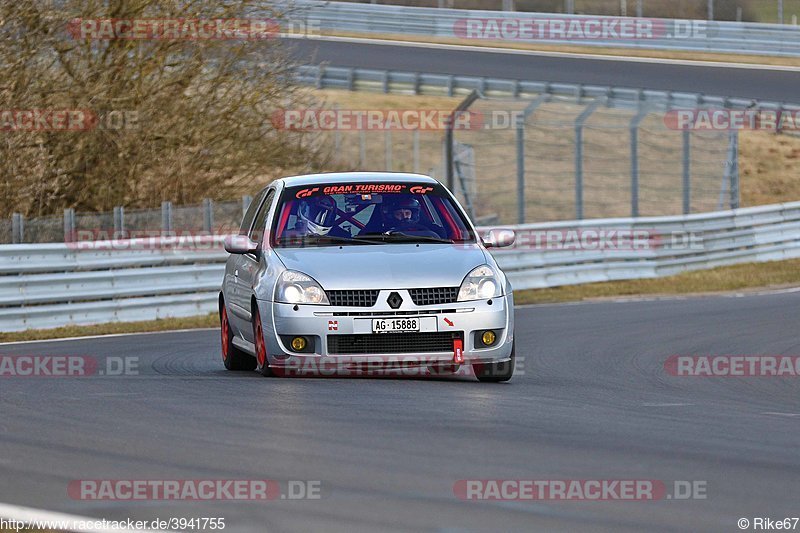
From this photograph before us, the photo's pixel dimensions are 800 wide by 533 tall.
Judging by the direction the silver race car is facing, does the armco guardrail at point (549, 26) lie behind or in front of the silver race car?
behind

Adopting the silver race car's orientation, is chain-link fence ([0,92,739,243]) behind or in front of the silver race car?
behind

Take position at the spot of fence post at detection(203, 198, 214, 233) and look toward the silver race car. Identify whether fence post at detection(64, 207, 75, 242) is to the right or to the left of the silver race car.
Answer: right

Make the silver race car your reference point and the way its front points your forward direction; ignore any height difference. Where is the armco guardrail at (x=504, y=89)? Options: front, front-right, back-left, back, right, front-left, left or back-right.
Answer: back

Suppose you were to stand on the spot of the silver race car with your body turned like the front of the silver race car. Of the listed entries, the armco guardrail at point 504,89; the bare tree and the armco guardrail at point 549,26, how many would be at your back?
3

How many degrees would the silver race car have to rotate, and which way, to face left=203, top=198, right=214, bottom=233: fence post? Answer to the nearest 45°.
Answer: approximately 180°

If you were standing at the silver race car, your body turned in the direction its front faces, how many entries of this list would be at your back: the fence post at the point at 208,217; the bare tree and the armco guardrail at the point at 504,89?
3

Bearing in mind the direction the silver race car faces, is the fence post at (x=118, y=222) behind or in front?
behind

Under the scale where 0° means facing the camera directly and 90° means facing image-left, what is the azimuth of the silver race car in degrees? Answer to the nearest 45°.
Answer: approximately 0°

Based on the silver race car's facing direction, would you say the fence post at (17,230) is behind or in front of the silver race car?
behind
